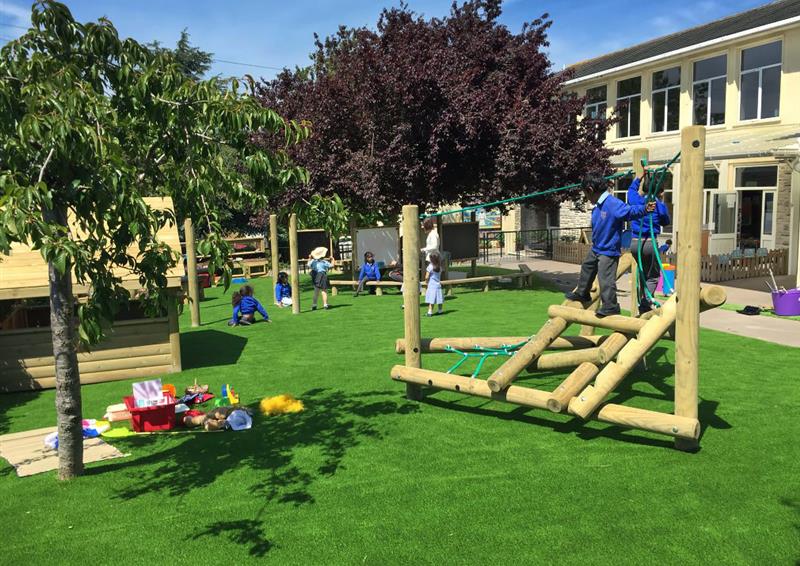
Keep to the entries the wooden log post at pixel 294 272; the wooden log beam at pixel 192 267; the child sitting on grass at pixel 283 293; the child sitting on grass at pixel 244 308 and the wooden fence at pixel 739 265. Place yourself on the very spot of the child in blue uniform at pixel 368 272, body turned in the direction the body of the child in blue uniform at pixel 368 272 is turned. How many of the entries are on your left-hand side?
1

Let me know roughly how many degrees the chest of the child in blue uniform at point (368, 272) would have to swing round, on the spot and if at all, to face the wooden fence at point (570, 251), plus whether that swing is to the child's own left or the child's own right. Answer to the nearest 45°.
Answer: approximately 135° to the child's own left

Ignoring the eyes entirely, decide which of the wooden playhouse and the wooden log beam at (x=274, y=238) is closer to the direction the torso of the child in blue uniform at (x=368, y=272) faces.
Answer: the wooden playhouse

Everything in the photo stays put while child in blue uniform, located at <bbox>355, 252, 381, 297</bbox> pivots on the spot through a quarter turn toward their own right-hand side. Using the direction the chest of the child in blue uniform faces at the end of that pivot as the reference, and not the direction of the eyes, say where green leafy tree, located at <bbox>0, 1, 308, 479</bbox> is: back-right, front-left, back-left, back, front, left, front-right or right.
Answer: left

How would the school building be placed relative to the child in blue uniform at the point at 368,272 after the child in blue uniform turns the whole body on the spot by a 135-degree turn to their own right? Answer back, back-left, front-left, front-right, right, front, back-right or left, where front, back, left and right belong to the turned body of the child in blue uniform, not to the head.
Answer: back-right

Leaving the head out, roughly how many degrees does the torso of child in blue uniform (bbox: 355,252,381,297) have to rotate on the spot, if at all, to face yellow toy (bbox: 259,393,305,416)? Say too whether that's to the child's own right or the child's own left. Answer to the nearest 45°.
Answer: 0° — they already face it

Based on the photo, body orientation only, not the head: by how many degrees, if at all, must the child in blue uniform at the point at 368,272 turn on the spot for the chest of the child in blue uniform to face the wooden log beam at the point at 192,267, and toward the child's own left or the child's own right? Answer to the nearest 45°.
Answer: approximately 45° to the child's own right

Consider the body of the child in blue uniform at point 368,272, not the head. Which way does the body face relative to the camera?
toward the camera

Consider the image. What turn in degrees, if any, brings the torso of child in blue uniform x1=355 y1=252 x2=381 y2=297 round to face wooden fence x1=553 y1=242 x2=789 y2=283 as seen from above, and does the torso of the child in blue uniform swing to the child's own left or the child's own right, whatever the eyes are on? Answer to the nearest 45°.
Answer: approximately 90° to the child's own left

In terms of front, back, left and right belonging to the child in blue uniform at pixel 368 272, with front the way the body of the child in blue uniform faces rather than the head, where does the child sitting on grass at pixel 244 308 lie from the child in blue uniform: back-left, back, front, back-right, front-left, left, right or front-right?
front-right

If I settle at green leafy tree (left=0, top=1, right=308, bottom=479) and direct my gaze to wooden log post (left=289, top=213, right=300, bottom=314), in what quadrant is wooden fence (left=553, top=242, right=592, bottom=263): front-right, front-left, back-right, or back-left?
front-right
